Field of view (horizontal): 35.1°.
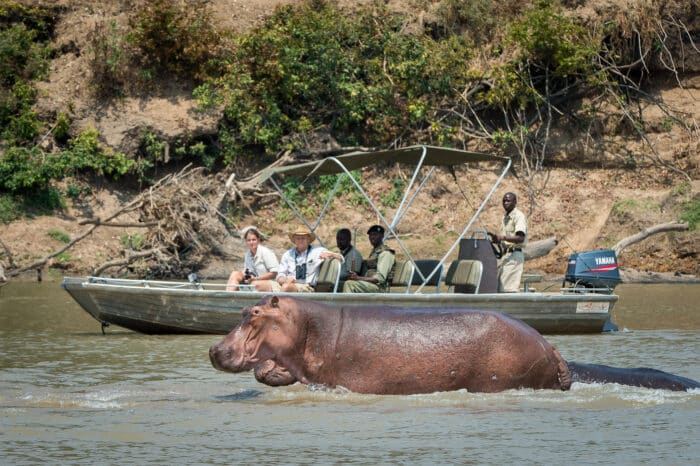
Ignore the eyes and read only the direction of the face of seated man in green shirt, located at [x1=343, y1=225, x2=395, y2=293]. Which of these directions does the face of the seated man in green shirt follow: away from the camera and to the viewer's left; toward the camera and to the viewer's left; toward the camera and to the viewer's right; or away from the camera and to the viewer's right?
toward the camera and to the viewer's left

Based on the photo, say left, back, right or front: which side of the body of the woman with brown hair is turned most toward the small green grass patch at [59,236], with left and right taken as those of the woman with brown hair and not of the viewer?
right

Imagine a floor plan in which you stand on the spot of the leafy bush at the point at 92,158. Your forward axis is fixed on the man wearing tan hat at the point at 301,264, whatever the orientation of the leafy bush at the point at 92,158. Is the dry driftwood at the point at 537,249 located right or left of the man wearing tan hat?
left

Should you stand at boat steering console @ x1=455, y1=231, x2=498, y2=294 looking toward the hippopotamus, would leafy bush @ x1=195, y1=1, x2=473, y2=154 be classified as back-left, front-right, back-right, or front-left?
back-right

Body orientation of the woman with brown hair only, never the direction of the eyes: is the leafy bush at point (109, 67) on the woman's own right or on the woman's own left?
on the woman's own right

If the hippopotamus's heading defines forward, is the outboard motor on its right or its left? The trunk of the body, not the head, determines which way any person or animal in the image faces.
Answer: on its right

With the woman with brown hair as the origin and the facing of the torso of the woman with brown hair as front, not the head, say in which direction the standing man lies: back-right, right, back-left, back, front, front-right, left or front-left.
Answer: back-left

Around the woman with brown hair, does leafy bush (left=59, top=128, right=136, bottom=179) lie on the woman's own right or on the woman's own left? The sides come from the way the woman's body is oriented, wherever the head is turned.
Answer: on the woman's own right

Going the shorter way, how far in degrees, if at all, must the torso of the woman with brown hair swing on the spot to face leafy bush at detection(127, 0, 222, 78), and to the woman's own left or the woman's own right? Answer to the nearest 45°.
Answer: approximately 135° to the woman's own right

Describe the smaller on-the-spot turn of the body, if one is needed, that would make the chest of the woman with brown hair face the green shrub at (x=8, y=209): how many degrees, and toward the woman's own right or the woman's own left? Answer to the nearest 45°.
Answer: approximately 90° to the woman's own right

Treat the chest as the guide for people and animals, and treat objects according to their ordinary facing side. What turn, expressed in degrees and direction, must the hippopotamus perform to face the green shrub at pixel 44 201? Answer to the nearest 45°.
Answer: approximately 45° to its right

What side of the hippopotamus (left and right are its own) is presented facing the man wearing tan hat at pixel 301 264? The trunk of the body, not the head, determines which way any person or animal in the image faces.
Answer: right

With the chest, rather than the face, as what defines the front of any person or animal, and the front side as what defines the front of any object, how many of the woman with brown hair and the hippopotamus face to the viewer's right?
0

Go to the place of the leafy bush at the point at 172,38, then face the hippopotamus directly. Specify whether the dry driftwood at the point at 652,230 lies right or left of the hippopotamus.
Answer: left

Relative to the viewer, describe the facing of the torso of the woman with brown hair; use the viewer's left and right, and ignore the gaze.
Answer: facing the viewer and to the left of the viewer

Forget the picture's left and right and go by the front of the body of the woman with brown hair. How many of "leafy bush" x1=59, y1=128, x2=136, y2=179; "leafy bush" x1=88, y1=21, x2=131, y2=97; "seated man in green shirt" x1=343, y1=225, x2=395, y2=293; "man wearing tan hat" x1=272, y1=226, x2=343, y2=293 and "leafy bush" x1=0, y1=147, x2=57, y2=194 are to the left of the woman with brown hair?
2

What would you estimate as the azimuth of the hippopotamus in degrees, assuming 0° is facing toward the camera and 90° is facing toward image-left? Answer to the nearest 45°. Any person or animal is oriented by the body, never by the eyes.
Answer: approximately 90°
